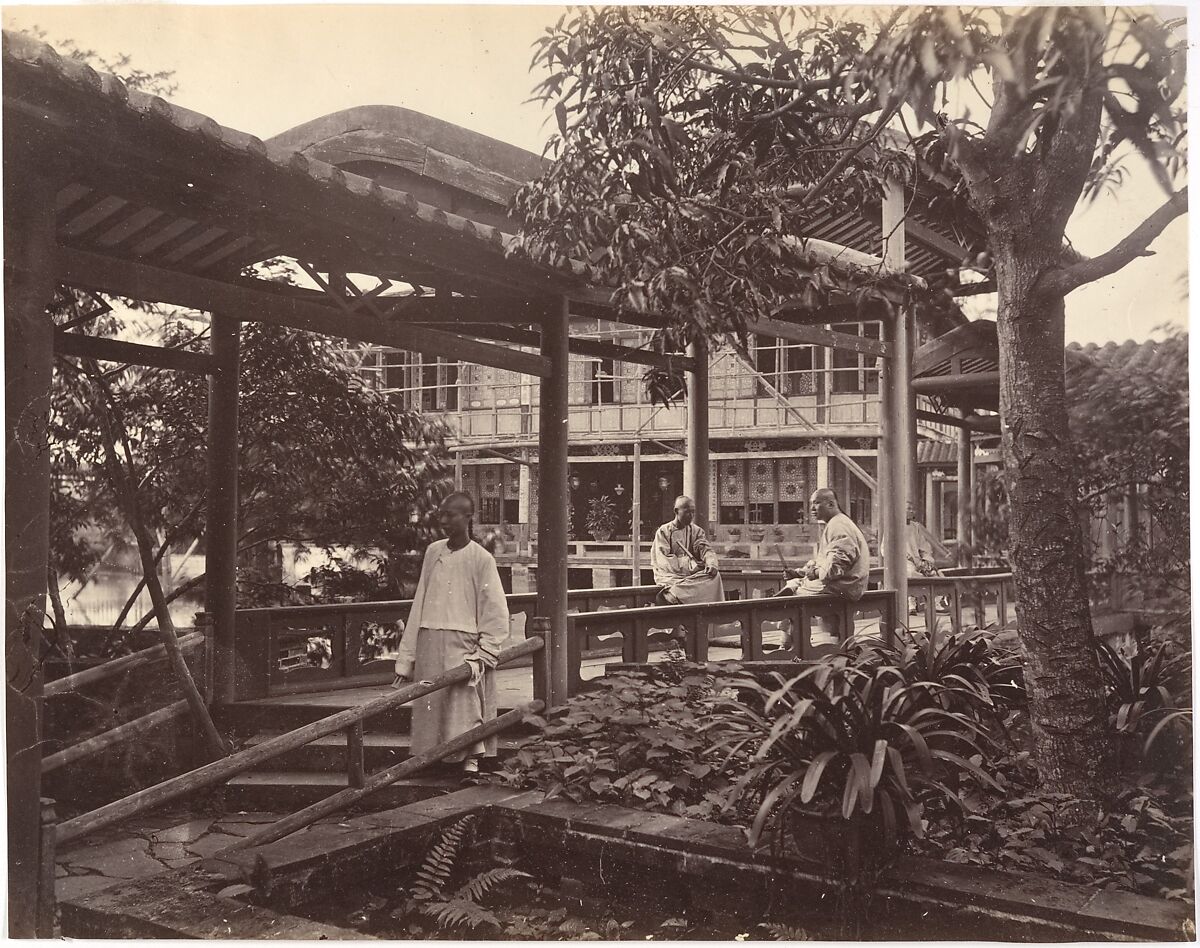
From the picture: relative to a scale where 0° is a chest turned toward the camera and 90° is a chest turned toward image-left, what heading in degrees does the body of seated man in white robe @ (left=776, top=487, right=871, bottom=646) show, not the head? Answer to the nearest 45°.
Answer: approximately 90°

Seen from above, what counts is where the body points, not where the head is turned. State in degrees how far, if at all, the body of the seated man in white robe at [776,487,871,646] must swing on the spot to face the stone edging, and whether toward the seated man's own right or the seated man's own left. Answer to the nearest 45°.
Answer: approximately 90° to the seated man's own left

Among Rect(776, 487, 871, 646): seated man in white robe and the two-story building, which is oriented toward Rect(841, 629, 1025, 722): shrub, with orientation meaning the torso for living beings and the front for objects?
the two-story building

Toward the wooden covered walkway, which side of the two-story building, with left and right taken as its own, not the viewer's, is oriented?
front

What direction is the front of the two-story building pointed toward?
toward the camera

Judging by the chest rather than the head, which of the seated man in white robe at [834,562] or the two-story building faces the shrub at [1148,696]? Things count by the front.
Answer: the two-story building

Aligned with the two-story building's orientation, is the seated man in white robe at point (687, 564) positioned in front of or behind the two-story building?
in front

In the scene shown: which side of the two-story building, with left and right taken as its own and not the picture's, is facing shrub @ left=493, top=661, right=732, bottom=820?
front

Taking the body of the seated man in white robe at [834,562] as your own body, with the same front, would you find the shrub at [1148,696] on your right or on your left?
on your left

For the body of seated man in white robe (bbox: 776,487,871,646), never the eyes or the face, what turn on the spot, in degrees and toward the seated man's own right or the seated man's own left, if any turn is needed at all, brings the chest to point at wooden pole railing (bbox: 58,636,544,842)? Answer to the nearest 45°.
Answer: approximately 45° to the seated man's own left

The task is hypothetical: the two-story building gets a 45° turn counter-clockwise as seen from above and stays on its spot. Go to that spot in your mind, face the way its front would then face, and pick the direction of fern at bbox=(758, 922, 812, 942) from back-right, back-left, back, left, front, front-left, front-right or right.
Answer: front-right

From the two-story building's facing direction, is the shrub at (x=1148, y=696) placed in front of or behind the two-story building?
in front
